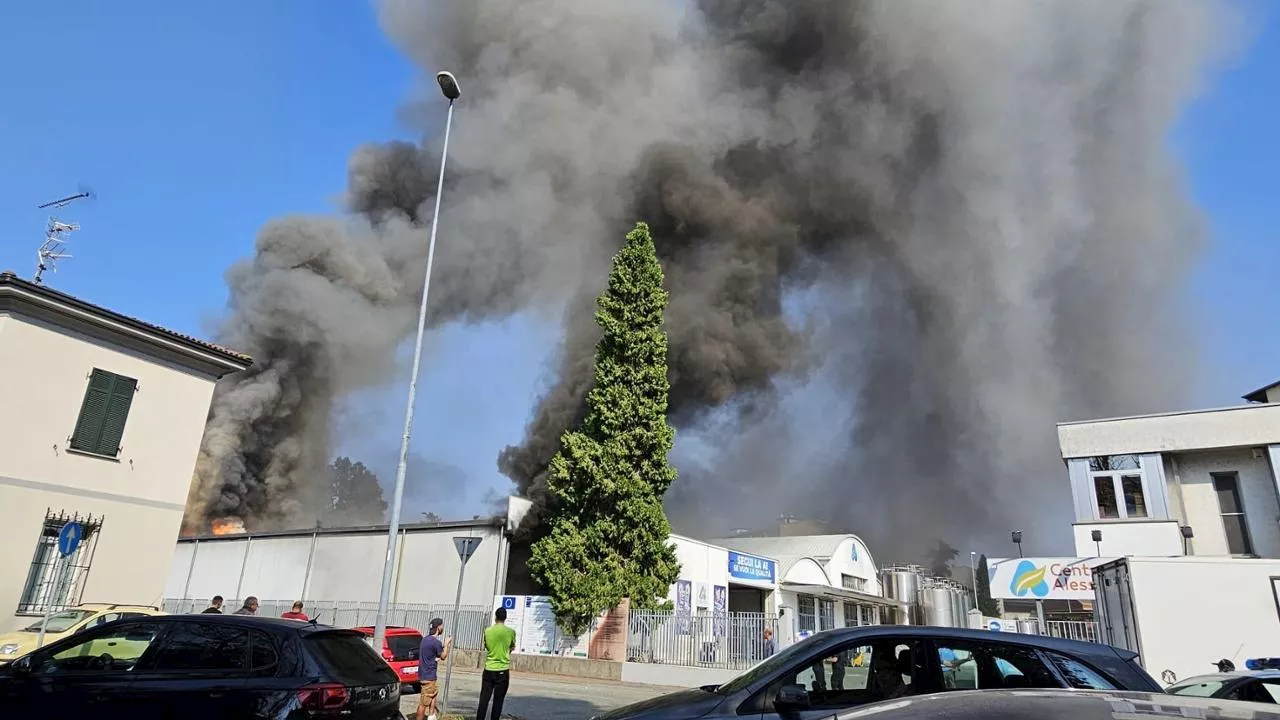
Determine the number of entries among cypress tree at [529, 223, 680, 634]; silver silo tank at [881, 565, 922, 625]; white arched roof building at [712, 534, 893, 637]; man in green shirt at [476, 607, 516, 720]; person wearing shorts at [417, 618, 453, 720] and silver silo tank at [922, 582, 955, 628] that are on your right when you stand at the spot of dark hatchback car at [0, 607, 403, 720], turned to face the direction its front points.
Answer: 6

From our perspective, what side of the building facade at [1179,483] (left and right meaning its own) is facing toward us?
front

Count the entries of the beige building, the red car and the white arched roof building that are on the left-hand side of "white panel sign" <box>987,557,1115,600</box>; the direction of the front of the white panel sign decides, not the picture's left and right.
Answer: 0

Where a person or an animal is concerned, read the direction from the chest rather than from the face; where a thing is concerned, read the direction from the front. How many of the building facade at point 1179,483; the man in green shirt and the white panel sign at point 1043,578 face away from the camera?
1

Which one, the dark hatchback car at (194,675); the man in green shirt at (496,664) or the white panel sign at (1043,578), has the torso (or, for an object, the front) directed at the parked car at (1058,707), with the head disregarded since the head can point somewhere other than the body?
the white panel sign

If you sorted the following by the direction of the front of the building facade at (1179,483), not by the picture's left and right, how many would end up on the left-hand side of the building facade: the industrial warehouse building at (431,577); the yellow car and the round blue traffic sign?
0

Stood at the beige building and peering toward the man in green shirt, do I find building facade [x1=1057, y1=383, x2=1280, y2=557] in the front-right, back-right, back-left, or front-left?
front-left

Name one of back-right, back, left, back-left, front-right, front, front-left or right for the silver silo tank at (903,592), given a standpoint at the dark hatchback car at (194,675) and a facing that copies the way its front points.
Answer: right

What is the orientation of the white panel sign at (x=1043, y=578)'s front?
toward the camera

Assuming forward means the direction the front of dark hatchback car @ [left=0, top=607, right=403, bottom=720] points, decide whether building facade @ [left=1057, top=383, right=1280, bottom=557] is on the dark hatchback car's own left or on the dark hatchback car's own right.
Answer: on the dark hatchback car's own right

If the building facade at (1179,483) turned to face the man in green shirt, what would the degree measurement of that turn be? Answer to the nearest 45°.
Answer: approximately 45° to its right

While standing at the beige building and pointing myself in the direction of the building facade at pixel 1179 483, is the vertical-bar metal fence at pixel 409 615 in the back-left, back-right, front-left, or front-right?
front-left

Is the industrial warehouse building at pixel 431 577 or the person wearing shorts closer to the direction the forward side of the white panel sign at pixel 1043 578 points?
the person wearing shorts

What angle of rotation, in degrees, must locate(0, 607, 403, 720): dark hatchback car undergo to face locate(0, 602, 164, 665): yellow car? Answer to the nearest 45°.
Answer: approximately 45° to its right

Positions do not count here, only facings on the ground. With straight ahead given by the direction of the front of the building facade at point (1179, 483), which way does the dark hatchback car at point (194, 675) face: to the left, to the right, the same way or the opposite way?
to the right

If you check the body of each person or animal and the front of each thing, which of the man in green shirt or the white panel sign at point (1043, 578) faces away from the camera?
the man in green shirt

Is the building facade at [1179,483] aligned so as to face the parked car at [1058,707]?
yes

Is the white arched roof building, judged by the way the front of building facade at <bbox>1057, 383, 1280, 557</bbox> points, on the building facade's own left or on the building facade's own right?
on the building facade's own right

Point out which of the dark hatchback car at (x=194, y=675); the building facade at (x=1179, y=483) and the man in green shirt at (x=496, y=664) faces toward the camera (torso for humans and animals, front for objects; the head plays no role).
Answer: the building facade
